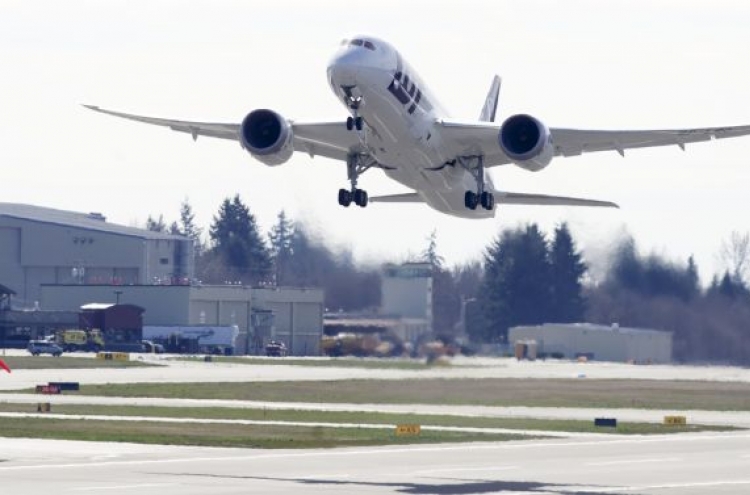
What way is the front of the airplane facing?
toward the camera
